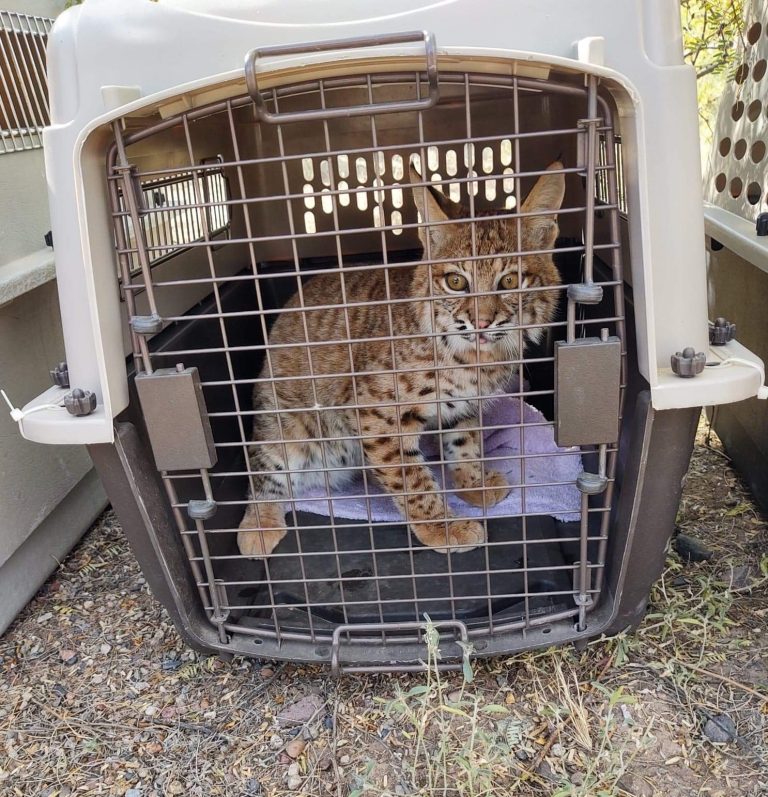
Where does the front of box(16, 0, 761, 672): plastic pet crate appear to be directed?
toward the camera

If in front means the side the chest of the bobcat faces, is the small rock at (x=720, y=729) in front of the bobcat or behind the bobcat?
in front

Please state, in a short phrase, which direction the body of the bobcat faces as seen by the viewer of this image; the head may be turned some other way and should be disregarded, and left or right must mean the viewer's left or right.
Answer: facing the viewer and to the right of the viewer

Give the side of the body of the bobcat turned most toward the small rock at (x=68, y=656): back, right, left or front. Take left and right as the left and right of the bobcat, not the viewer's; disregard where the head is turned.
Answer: right

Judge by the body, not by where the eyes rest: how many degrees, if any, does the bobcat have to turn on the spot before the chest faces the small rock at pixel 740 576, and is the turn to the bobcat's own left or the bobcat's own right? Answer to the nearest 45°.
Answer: approximately 45° to the bobcat's own left

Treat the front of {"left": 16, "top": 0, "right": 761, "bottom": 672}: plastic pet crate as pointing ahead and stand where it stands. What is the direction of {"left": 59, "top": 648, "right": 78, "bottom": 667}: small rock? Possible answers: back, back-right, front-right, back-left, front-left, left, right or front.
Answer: right
